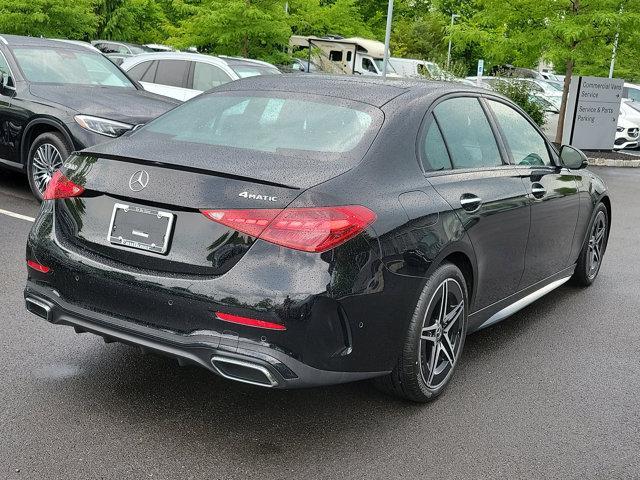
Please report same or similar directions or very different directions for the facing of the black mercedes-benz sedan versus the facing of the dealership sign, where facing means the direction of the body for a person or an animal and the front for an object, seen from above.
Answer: very different directions

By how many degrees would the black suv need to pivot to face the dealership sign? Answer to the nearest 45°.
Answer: approximately 90° to its left

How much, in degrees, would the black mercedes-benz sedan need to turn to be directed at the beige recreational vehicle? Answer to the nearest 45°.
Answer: approximately 45° to its left

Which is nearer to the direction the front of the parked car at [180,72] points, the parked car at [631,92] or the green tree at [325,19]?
the parked car

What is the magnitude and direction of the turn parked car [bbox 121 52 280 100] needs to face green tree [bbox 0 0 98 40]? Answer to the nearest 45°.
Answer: approximately 135° to its left

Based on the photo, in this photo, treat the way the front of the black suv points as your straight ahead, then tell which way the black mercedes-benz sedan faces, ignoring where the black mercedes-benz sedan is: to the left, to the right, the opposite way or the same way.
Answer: to the left

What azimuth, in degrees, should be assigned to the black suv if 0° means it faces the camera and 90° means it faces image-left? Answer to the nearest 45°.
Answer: approximately 315°

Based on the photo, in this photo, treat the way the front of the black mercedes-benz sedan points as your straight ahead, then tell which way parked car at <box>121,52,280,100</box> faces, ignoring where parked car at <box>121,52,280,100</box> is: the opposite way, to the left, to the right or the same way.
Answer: to the right

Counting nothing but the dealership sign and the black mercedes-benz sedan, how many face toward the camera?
1

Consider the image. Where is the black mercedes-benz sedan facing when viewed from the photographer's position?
facing away from the viewer and to the right of the viewer
